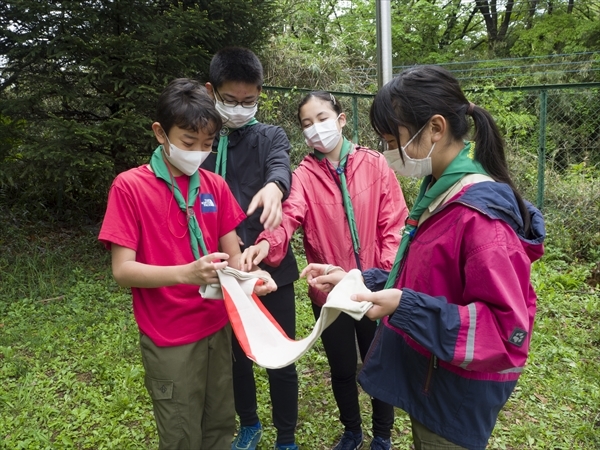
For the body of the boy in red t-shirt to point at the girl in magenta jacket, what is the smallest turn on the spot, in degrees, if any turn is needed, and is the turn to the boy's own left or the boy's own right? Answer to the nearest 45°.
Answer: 0° — they already face them

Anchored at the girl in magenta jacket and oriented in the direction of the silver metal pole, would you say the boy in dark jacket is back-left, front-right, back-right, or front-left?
front-left

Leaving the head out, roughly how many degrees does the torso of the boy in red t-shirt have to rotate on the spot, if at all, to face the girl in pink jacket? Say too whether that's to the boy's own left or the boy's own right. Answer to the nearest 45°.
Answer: approximately 90° to the boy's own left

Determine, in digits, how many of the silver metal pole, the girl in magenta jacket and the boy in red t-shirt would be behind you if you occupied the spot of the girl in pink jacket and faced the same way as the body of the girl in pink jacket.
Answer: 1

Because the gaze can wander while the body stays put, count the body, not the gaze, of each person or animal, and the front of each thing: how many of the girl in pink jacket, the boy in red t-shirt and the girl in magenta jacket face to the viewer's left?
1

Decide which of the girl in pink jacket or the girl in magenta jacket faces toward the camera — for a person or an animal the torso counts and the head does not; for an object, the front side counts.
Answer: the girl in pink jacket

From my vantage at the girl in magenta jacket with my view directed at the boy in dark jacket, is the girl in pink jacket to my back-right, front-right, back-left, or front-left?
front-right

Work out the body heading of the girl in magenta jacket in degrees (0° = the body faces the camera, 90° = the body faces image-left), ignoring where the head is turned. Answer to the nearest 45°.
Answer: approximately 90°

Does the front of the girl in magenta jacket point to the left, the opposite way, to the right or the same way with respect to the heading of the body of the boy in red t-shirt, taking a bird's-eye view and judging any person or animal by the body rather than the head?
the opposite way

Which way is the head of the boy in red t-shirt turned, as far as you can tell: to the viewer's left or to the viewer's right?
to the viewer's right

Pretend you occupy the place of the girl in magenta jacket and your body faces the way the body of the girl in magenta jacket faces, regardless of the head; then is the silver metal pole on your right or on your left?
on your right

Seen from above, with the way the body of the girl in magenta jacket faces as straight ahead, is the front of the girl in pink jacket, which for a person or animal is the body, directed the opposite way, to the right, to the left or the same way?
to the left

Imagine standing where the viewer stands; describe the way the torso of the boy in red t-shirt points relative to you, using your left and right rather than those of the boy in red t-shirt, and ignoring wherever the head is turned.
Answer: facing the viewer and to the right of the viewer

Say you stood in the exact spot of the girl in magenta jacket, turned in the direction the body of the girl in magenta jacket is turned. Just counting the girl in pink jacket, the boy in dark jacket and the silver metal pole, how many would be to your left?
0

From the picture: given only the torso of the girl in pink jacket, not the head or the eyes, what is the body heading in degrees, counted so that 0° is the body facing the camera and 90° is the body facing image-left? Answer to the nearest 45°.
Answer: approximately 0°
